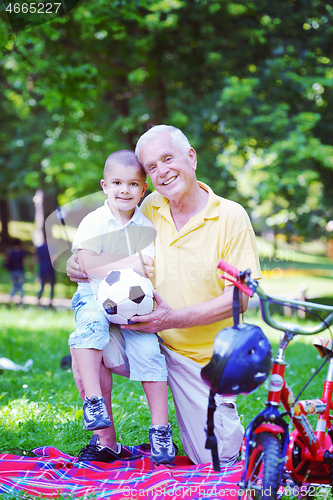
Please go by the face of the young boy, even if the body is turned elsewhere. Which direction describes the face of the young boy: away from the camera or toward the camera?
toward the camera

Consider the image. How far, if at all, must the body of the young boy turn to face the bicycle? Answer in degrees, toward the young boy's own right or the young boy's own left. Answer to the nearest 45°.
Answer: approximately 45° to the young boy's own left

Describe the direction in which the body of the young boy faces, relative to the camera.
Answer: toward the camera

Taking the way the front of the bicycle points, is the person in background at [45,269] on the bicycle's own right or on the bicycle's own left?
on the bicycle's own right

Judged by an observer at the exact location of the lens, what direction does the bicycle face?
facing the viewer and to the left of the viewer

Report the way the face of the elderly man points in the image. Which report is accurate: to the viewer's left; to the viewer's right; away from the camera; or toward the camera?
toward the camera

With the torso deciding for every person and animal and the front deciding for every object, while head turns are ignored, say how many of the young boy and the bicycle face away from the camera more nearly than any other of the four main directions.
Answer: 0

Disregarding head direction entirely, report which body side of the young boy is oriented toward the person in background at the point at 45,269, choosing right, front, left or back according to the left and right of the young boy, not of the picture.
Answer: back
